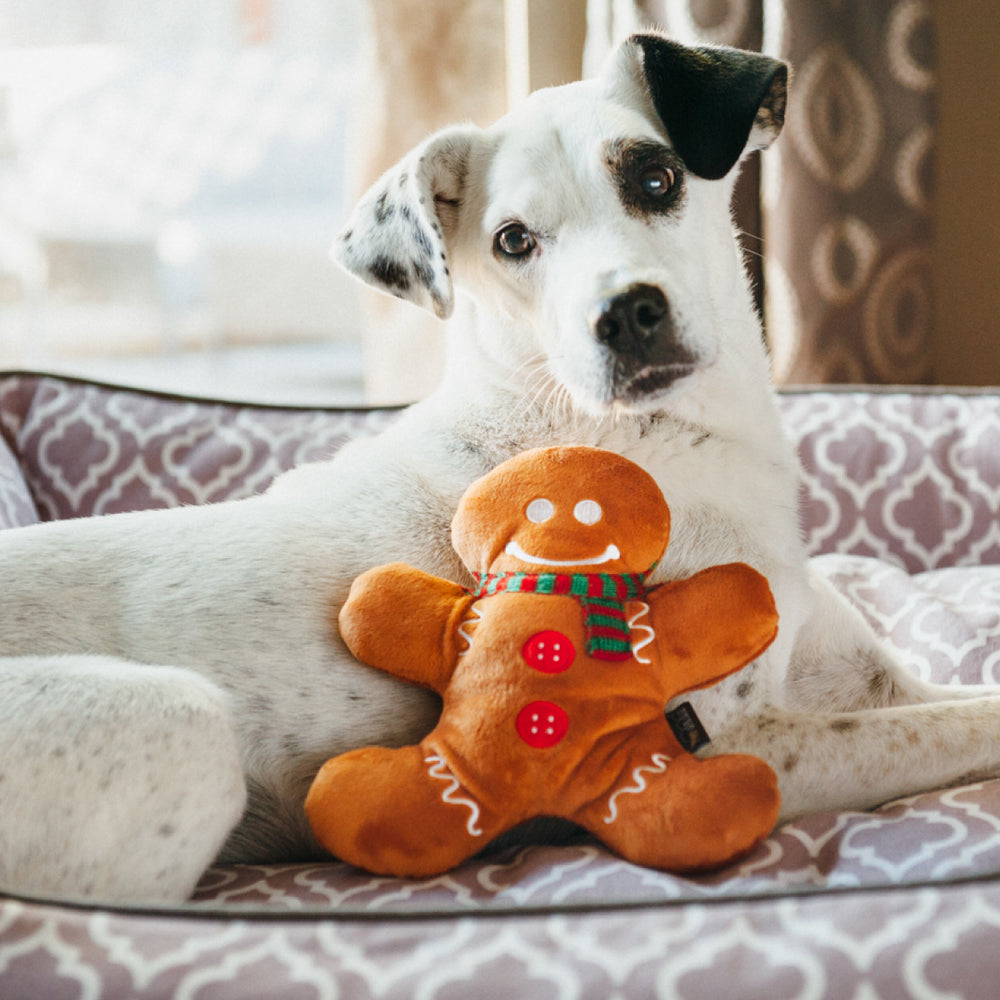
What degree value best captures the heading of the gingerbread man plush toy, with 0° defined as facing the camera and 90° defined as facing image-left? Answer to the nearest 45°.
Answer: approximately 0°

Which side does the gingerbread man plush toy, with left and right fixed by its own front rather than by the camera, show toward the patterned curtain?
back
